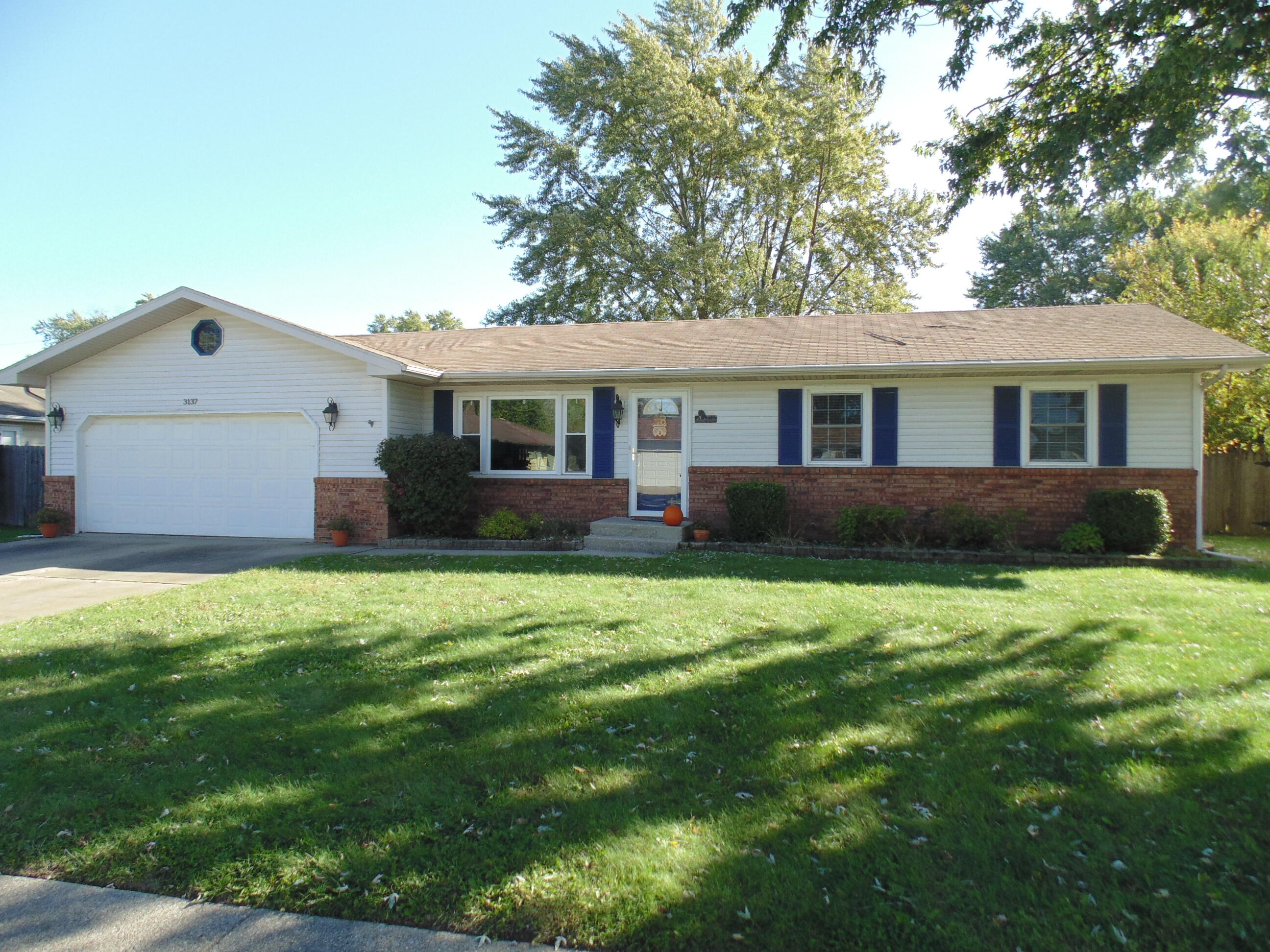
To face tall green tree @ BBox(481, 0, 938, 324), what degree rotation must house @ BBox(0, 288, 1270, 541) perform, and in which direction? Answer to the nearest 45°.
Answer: approximately 180°

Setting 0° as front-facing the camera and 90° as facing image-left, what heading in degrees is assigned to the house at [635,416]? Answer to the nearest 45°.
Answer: approximately 0°

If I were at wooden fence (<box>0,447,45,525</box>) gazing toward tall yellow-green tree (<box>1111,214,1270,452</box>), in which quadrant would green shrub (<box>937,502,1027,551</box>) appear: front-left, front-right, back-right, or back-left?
front-right

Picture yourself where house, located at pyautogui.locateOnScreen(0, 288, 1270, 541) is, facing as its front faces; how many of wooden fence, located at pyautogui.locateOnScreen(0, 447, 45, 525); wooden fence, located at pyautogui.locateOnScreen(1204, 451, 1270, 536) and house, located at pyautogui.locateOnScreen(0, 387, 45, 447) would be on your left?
1

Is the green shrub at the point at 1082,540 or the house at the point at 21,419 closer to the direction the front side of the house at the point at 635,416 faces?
the green shrub

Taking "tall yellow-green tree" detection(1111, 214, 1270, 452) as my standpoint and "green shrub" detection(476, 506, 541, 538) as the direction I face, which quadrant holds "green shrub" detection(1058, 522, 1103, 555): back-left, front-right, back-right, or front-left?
front-left

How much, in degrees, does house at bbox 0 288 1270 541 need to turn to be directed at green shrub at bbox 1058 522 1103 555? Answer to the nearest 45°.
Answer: approximately 90° to its left

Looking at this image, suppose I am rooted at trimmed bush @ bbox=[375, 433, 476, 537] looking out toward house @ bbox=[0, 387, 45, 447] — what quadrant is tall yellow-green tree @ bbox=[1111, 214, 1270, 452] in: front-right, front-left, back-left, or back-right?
back-right

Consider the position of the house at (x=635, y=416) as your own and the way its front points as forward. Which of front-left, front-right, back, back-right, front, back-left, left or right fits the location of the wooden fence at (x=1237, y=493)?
left

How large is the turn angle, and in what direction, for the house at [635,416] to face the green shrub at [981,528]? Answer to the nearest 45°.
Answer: approximately 90° to its left

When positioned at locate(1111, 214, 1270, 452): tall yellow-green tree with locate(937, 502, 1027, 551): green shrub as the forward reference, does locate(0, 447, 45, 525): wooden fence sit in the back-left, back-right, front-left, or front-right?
front-right
